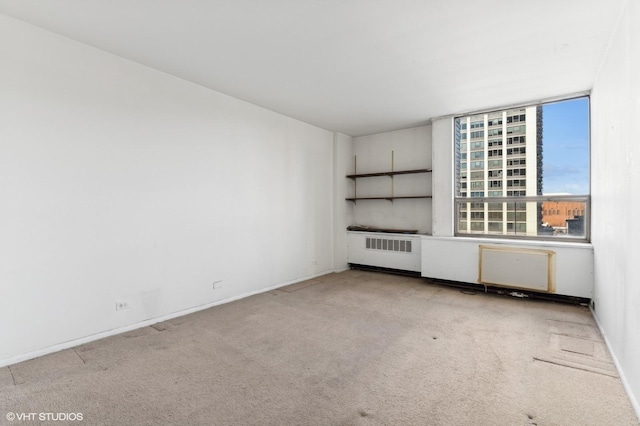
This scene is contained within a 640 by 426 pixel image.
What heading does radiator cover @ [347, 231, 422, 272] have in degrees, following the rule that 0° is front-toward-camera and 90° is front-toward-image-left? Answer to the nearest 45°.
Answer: approximately 45°

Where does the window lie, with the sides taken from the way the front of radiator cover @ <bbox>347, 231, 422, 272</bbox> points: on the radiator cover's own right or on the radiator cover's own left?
on the radiator cover's own left

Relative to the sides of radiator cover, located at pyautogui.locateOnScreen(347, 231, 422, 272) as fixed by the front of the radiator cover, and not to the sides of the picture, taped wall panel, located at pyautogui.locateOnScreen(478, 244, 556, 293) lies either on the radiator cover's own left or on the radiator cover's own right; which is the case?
on the radiator cover's own left
